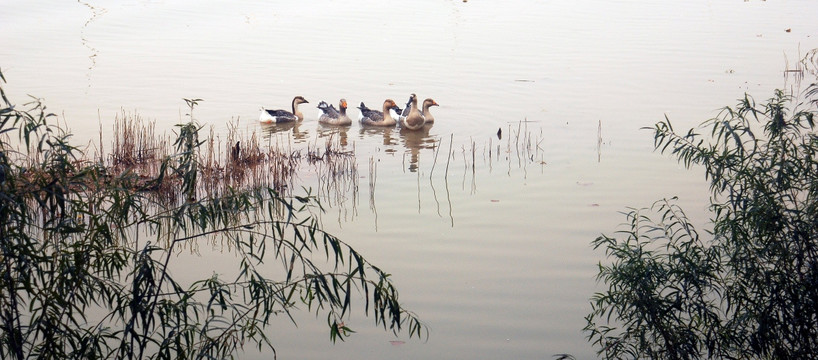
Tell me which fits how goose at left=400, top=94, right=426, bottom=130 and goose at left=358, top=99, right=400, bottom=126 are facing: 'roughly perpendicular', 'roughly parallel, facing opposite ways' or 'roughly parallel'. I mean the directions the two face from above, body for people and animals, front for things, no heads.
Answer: roughly perpendicular

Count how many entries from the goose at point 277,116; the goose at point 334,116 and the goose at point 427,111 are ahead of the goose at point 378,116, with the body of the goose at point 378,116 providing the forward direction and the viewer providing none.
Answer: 1

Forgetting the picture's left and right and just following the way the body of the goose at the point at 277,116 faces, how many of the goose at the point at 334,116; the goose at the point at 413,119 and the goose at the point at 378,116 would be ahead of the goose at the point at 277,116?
3

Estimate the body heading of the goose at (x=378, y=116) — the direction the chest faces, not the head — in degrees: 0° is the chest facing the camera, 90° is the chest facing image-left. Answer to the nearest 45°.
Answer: approximately 270°

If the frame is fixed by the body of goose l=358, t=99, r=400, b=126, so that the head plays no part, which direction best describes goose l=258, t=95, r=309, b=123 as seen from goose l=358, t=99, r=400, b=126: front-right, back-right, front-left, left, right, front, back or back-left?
back

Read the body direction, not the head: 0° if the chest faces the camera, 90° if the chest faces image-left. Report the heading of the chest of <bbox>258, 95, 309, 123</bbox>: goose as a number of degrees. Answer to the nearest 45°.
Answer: approximately 270°

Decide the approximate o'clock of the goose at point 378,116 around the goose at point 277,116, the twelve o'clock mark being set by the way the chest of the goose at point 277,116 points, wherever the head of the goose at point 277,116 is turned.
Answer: the goose at point 378,116 is roughly at 12 o'clock from the goose at point 277,116.

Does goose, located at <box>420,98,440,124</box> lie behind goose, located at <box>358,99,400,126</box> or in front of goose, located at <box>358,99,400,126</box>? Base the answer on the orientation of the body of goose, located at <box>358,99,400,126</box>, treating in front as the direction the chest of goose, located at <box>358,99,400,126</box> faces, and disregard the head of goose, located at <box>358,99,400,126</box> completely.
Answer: in front
